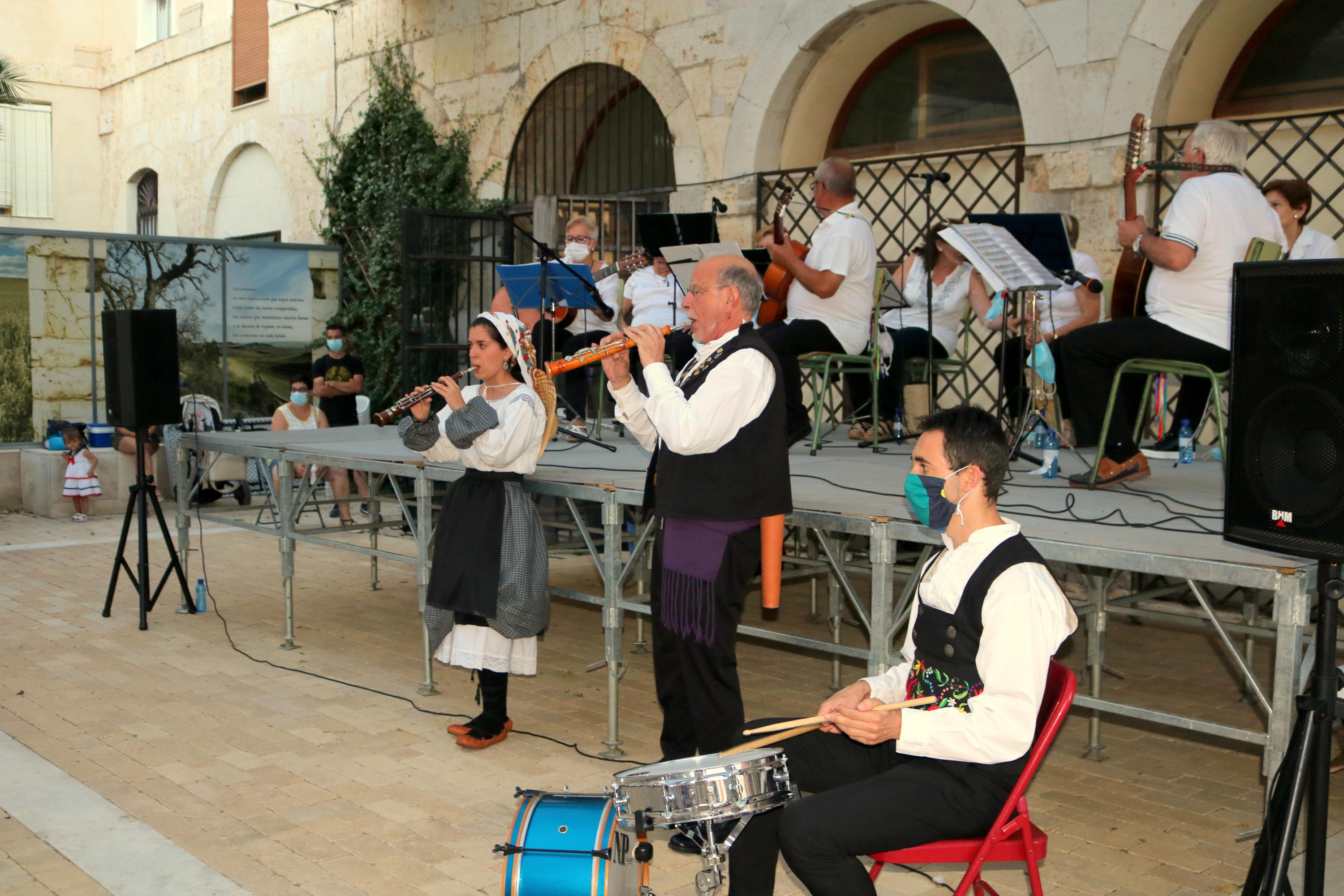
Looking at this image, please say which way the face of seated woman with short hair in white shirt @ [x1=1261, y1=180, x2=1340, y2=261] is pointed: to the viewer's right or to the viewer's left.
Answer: to the viewer's left

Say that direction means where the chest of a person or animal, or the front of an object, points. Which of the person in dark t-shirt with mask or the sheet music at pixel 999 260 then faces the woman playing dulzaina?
the person in dark t-shirt with mask

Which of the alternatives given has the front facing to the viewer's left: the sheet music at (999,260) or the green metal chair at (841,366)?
the green metal chair

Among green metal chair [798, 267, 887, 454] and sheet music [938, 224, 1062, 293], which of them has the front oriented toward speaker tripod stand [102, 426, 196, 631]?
the green metal chair

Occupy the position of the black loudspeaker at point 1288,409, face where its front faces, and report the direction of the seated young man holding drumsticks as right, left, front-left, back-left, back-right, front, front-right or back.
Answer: front

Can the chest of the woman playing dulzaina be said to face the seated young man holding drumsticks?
no

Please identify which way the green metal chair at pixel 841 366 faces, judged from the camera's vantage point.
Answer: facing to the left of the viewer

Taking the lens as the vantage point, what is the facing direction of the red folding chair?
facing to the left of the viewer

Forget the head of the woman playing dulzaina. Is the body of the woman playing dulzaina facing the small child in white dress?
no

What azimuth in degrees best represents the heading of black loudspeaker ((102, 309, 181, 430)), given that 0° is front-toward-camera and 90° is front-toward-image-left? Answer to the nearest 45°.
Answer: approximately 45°

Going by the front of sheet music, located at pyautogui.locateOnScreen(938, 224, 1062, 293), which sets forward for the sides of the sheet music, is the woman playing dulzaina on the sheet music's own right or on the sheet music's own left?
on the sheet music's own right

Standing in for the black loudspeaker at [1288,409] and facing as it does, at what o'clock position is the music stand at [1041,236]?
The music stand is roughly at 4 o'clock from the black loudspeaker.

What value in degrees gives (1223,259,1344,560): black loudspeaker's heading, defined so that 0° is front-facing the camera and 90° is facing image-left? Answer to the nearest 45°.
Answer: approximately 45°

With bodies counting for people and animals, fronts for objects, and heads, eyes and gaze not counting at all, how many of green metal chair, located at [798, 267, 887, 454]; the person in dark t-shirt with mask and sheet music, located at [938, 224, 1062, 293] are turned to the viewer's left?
1

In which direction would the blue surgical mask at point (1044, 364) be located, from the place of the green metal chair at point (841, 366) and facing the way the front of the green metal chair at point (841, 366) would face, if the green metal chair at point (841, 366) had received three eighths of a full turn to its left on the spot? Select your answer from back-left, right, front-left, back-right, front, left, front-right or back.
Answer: front

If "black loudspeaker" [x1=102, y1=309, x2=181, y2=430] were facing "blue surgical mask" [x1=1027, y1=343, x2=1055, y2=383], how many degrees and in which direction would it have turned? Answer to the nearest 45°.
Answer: approximately 90° to its left

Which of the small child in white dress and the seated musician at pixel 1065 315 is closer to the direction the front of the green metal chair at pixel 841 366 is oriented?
the small child in white dress

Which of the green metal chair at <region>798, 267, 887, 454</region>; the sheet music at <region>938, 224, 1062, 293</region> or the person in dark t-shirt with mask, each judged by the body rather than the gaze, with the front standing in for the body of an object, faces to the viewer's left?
the green metal chair

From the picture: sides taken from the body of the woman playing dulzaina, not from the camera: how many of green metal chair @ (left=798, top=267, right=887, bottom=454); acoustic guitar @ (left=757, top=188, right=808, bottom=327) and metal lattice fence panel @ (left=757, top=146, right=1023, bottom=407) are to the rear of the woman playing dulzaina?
3
